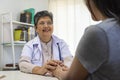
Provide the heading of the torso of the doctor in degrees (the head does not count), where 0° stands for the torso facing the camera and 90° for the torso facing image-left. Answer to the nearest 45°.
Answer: approximately 0°
